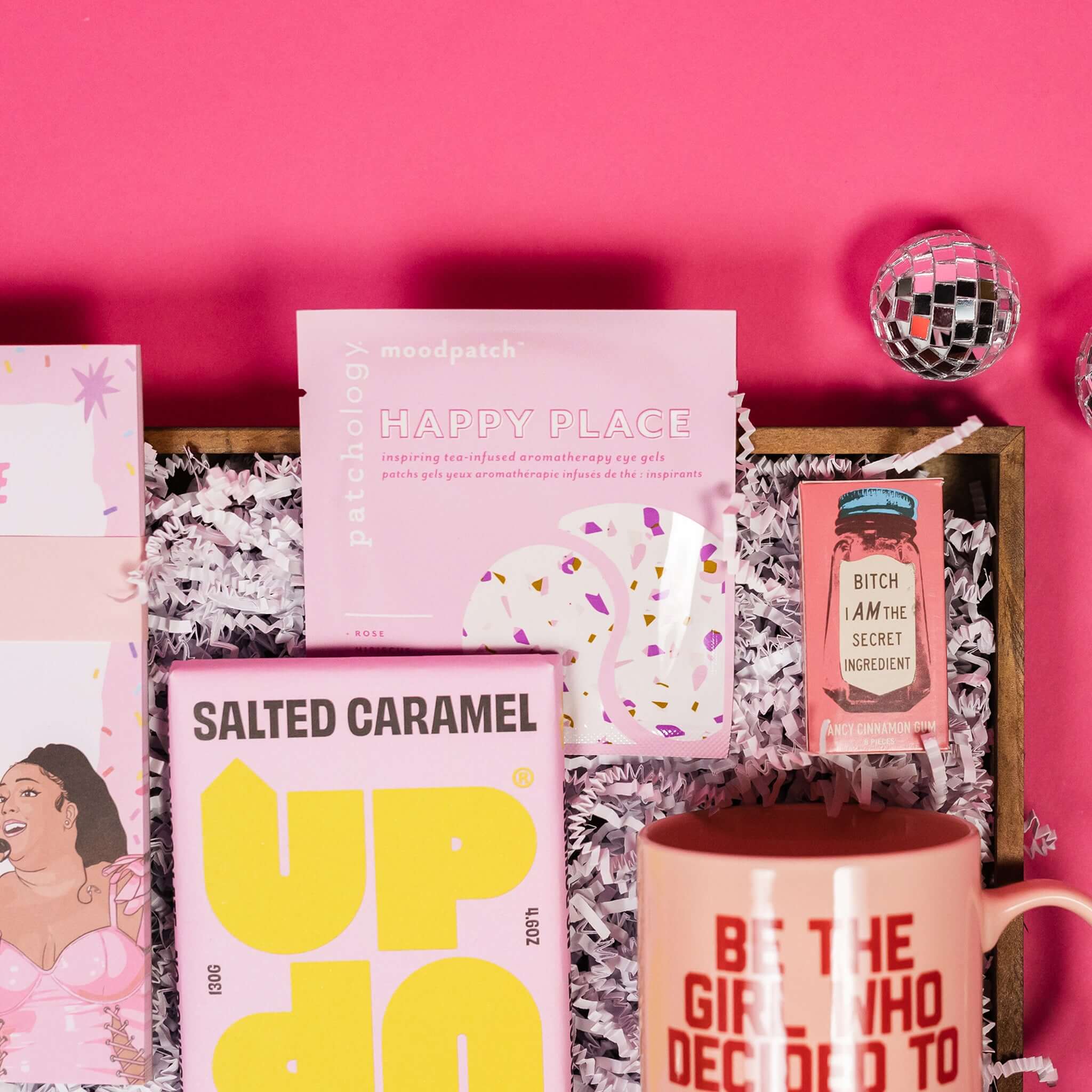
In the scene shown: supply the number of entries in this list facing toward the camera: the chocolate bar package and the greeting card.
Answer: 2

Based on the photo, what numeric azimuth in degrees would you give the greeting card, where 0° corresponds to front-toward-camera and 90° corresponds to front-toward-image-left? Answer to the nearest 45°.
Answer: approximately 0°

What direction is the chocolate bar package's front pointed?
toward the camera

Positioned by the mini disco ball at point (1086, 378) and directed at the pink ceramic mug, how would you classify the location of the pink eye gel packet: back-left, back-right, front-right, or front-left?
front-right
